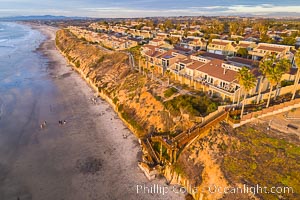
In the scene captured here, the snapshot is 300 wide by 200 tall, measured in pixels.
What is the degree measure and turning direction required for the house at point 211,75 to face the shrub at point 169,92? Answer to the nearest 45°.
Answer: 0° — it already faces it

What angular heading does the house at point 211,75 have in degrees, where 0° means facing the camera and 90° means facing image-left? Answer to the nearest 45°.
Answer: approximately 45°
